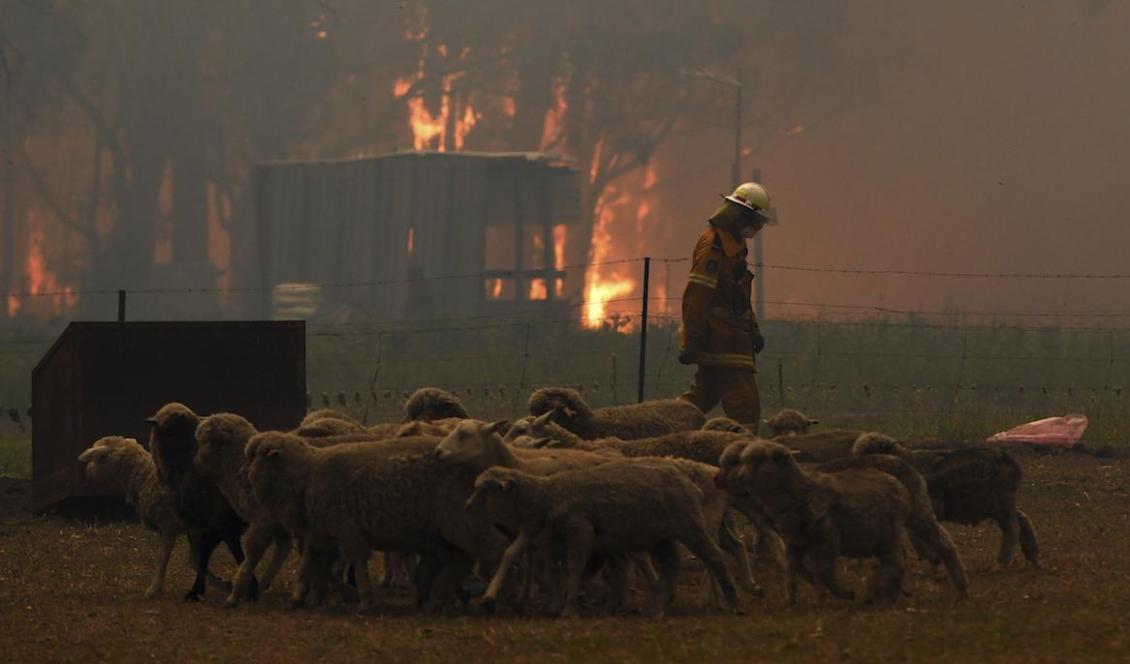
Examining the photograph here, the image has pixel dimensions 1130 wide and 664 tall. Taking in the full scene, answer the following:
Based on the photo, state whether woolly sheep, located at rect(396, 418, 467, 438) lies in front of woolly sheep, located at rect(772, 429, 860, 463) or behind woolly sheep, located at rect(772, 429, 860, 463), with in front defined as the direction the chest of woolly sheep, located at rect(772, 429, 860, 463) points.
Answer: in front

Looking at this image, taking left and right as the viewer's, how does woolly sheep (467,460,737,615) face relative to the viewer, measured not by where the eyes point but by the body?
facing to the left of the viewer

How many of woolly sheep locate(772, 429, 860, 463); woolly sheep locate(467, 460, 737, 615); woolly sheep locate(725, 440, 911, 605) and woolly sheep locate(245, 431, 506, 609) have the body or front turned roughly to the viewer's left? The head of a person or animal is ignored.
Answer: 4

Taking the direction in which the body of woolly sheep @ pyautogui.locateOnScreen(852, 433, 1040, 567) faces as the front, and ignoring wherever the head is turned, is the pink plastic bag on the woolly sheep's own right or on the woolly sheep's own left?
on the woolly sheep's own right

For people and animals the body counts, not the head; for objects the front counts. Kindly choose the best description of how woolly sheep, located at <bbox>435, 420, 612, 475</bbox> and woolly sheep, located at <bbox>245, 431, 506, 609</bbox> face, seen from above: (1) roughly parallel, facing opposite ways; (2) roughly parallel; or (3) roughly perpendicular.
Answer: roughly parallel

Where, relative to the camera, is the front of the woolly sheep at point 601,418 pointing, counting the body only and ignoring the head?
to the viewer's left

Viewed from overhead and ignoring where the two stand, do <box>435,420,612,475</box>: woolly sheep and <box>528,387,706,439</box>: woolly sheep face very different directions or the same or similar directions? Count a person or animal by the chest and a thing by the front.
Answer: same or similar directions

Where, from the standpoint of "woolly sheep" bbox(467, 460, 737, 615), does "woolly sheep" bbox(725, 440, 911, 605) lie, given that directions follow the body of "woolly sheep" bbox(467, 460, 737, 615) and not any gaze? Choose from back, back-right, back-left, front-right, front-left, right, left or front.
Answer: back

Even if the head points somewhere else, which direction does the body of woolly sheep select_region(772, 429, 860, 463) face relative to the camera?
to the viewer's left

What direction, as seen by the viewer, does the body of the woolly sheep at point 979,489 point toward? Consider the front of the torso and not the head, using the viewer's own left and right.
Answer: facing to the left of the viewer

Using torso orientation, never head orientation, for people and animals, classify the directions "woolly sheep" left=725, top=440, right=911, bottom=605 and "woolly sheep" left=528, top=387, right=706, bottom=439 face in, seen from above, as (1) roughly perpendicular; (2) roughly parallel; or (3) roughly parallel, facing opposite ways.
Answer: roughly parallel

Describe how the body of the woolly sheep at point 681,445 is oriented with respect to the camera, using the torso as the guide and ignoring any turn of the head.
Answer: to the viewer's left

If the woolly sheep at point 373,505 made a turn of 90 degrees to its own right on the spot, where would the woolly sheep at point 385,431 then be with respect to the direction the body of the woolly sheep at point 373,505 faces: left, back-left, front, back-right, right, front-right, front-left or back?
front

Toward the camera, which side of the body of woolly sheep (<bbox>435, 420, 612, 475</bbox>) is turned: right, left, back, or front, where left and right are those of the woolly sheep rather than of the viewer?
left
